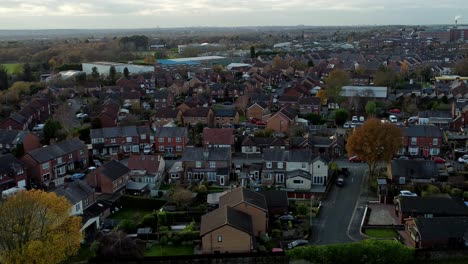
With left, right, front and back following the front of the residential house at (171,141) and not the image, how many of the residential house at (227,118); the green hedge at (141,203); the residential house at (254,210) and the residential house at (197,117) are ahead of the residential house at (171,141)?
2

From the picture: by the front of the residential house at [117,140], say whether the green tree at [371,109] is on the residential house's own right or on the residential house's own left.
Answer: on the residential house's own left

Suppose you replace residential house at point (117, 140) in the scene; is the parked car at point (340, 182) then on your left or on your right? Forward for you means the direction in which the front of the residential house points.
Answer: on your left

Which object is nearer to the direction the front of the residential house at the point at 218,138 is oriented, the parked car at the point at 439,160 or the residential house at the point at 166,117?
the parked car

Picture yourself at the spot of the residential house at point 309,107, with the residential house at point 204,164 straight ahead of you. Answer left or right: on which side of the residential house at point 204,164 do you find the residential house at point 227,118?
right

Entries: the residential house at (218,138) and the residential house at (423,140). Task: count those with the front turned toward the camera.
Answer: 2

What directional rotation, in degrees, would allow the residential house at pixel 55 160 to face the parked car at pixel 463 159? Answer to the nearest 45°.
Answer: approximately 45° to its left

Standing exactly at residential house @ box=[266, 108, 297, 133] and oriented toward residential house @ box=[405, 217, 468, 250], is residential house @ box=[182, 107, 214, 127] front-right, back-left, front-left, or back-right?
back-right

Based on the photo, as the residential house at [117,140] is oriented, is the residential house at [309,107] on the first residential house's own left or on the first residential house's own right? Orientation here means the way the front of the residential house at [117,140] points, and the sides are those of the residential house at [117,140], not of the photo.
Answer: on the first residential house's own left

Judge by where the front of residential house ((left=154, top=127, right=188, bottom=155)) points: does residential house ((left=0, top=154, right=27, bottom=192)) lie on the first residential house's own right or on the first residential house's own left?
on the first residential house's own right
